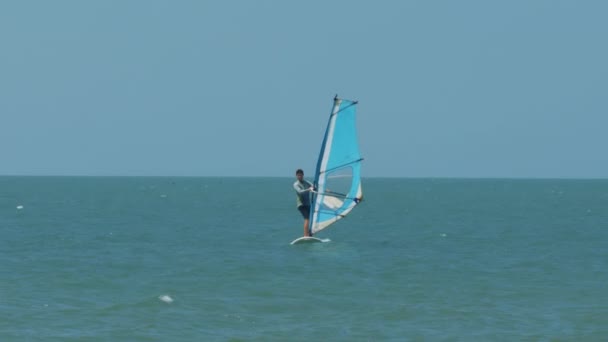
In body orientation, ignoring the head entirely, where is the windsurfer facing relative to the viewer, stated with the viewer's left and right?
facing the viewer and to the right of the viewer
